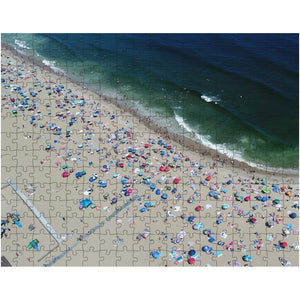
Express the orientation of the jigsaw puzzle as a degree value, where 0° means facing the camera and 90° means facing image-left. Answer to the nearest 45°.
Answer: approximately 0°
